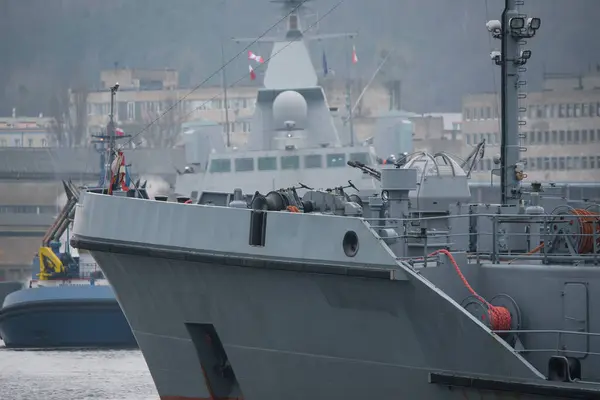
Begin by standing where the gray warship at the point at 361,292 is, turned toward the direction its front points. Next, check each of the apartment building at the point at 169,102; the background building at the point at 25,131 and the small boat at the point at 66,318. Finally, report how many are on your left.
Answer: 0

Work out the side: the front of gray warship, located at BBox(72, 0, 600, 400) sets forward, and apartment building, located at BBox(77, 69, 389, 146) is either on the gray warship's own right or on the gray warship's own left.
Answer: on the gray warship's own right

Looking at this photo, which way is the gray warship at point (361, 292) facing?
to the viewer's left

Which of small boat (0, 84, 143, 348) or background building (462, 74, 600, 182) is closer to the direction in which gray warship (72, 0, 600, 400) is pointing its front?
the small boat

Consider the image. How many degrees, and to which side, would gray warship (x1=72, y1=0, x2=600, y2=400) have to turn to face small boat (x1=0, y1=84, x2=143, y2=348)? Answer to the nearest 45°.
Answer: approximately 45° to its right

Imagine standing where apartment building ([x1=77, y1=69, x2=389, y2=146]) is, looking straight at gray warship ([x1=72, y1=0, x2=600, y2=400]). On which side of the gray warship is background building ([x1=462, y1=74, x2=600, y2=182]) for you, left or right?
left

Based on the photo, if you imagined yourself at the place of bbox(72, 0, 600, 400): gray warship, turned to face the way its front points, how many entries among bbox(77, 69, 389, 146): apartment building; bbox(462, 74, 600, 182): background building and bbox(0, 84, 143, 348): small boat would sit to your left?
0
